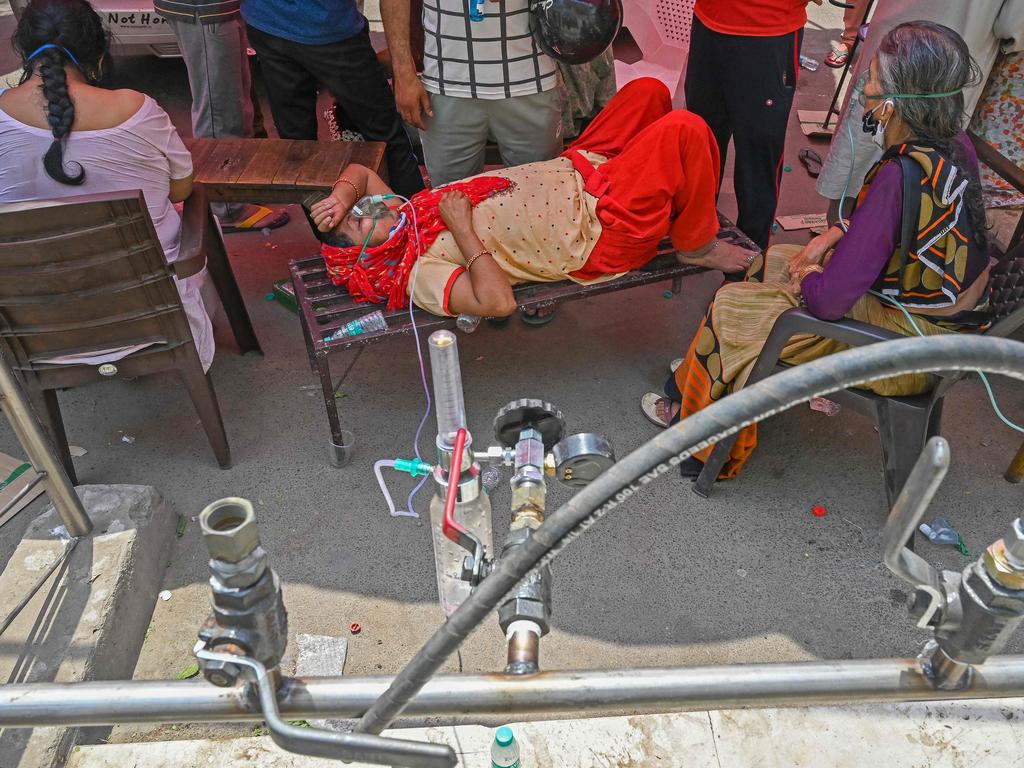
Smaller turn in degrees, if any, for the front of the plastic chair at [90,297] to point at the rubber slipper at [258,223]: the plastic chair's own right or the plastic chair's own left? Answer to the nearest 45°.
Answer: approximately 45° to the plastic chair's own right

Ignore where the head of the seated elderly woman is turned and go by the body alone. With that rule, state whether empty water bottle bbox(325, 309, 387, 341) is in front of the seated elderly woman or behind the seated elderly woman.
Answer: in front

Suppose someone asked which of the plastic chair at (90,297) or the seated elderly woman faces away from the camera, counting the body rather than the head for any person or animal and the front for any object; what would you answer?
the plastic chair

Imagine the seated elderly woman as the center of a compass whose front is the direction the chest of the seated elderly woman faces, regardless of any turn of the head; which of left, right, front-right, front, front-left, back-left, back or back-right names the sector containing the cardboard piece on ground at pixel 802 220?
right

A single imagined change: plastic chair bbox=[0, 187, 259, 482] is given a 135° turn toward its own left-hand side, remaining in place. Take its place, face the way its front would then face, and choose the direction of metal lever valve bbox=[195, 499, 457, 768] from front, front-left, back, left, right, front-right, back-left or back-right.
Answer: front-left

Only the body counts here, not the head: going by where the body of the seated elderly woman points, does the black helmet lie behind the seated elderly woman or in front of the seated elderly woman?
in front

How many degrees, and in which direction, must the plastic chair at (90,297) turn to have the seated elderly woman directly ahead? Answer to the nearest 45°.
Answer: approximately 135° to its right

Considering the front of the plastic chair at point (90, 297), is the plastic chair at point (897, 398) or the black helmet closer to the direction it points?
the black helmet

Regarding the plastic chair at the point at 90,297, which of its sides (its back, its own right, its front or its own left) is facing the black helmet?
right

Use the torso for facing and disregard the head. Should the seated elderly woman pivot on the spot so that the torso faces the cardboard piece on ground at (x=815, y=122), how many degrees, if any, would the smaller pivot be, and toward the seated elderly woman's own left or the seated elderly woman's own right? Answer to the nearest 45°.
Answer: approximately 90° to the seated elderly woman's own right

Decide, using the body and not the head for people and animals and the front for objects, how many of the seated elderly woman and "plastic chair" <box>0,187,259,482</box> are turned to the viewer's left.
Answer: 1

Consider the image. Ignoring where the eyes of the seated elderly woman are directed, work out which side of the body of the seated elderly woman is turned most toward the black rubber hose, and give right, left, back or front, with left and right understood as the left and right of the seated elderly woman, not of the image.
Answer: left

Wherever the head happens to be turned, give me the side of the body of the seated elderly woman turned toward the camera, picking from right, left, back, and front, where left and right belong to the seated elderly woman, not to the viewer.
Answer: left

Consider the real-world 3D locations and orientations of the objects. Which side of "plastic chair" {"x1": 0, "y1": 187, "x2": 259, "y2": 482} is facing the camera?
back

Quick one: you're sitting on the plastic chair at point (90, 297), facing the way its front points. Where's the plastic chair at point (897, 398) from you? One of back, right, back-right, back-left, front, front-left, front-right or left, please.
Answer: back-right
